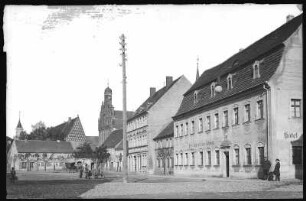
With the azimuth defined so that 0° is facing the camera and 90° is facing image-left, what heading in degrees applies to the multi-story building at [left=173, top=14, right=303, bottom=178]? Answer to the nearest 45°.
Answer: approximately 45°
